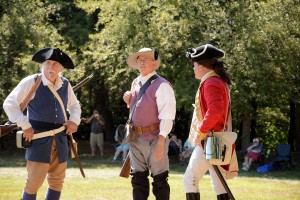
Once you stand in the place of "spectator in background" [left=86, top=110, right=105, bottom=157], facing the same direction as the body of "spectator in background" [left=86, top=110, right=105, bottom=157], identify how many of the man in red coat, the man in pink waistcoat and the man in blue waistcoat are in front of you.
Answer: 3

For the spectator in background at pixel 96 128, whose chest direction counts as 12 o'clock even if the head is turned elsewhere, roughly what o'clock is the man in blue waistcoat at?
The man in blue waistcoat is roughly at 12 o'clock from the spectator in background.

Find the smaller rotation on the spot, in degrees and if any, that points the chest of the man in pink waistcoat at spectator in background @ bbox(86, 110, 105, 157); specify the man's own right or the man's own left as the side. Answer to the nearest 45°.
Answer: approximately 135° to the man's own right

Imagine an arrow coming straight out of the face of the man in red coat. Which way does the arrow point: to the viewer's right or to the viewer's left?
to the viewer's left

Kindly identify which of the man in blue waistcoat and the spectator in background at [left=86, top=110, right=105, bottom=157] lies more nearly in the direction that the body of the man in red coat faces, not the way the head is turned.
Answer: the man in blue waistcoat

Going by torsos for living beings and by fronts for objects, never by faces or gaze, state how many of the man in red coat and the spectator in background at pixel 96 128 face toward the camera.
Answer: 1

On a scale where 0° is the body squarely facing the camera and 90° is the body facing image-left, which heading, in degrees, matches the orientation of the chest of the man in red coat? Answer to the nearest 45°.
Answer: approximately 90°

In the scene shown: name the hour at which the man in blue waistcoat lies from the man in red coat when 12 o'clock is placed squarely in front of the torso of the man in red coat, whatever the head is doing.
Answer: The man in blue waistcoat is roughly at 12 o'clock from the man in red coat.
